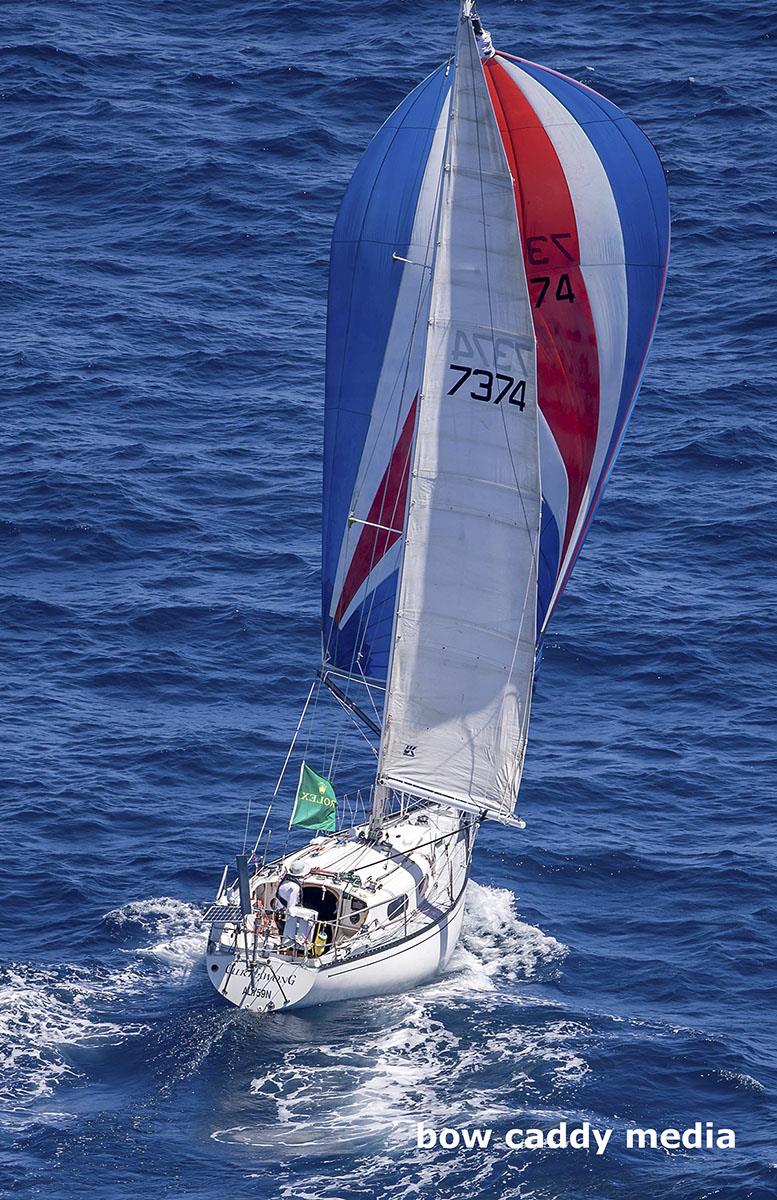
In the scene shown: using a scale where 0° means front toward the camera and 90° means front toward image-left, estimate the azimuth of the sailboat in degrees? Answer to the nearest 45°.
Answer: approximately 225°
